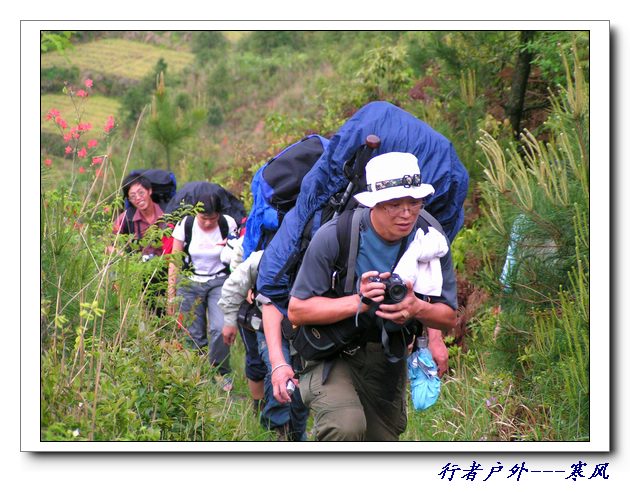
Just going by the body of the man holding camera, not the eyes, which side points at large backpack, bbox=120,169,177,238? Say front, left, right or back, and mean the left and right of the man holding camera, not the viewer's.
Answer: back

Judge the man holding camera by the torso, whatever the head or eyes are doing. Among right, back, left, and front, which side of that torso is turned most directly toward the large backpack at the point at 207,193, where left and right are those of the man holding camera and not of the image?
back

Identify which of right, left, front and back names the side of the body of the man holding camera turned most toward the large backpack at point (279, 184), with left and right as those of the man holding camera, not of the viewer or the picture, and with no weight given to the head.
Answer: back
